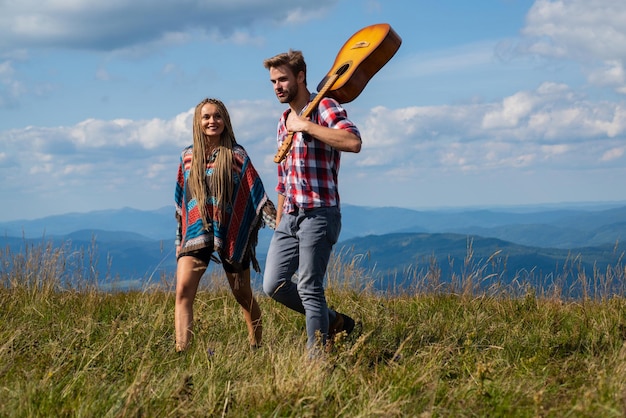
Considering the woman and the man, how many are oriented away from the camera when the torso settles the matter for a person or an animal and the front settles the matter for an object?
0

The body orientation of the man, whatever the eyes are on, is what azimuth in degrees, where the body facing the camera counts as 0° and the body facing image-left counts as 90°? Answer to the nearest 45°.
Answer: approximately 45°

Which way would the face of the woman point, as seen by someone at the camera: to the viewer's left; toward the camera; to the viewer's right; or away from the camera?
toward the camera

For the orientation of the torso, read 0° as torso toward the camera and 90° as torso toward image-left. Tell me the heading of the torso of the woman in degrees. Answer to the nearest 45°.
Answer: approximately 0°
